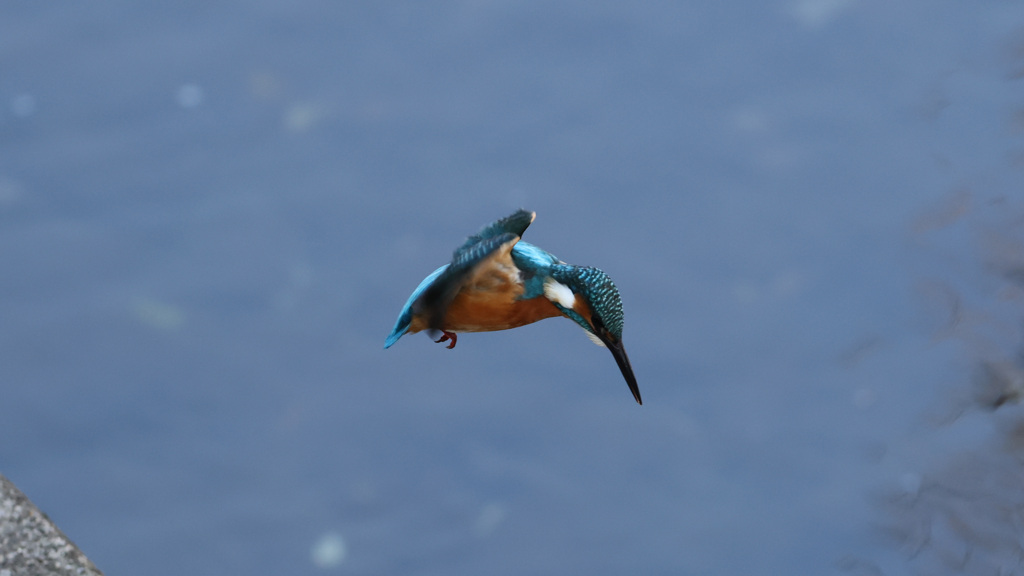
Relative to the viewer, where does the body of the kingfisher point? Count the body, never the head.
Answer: to the viewer's right

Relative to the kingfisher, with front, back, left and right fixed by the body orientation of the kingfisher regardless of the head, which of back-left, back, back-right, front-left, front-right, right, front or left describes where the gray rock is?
back
